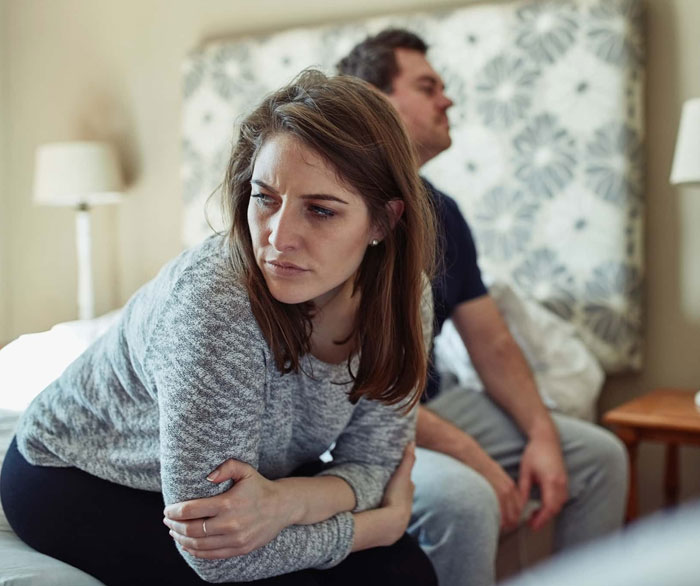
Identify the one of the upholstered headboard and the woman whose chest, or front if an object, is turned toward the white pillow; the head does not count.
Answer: the upholstered headboard

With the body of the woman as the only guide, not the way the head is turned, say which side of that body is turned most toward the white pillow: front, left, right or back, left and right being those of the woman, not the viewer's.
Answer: back

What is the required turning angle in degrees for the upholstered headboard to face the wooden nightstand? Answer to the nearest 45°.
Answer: approximately 45° to its left

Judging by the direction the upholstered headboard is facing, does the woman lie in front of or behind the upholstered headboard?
in front

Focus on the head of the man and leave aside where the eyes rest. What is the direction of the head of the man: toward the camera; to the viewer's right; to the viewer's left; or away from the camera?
to the viewer's right

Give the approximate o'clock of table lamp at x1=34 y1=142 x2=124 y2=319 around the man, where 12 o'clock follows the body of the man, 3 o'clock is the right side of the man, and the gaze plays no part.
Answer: The table lamp is roughly at 6 o'clock from the man.

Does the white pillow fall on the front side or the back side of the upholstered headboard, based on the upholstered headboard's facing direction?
on the front side

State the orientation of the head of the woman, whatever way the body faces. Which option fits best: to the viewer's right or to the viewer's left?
to the viewer's left

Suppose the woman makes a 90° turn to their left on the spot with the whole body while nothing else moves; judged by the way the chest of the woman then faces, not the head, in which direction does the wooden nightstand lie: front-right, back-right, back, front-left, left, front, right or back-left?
front
